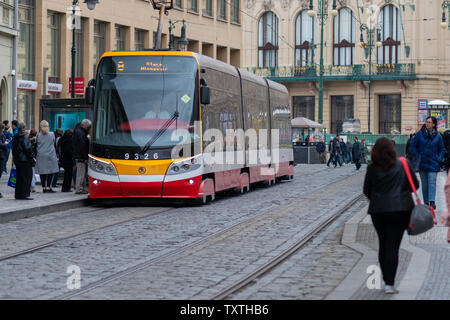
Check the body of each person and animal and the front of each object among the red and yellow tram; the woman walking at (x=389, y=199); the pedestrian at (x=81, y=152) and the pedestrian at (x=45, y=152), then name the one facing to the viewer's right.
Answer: the pedestrian at (x=81, y=152)

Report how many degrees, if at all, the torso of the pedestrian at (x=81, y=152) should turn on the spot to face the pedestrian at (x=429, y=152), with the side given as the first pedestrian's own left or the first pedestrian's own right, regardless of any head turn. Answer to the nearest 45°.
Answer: approximately 45° to the first pedestrian's own right

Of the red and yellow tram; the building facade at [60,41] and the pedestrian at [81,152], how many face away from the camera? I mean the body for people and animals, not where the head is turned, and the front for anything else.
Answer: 0

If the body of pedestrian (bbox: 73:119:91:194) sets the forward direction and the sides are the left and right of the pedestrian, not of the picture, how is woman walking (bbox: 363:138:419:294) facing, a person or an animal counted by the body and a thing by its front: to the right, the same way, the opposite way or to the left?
to the left

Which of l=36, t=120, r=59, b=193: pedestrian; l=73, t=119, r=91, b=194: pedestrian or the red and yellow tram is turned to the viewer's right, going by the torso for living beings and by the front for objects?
l=73, t=119, r=91, b=194: pedestrian

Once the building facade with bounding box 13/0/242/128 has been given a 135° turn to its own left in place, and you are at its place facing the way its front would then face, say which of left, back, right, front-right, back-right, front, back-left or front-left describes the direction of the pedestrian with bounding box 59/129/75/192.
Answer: back

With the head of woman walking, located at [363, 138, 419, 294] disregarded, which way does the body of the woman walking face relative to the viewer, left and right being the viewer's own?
facing away from the viewer

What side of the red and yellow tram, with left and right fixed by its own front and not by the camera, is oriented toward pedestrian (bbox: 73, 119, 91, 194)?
front

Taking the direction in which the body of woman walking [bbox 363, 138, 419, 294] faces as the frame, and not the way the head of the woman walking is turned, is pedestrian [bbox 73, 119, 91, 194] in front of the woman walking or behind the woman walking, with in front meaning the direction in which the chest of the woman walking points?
in front

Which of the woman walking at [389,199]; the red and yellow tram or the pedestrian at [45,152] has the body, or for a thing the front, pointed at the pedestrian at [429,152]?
the woman walking

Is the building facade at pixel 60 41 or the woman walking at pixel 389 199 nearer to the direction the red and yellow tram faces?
the woman walking

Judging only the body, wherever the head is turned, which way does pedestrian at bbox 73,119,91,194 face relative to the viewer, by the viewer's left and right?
facing to the right of the viewer

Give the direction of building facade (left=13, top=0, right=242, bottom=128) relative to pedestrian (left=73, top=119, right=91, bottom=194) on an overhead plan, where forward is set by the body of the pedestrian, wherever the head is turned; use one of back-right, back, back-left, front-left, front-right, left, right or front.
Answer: left

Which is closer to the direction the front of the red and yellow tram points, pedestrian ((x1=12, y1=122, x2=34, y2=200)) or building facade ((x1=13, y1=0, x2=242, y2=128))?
the pedestrian
